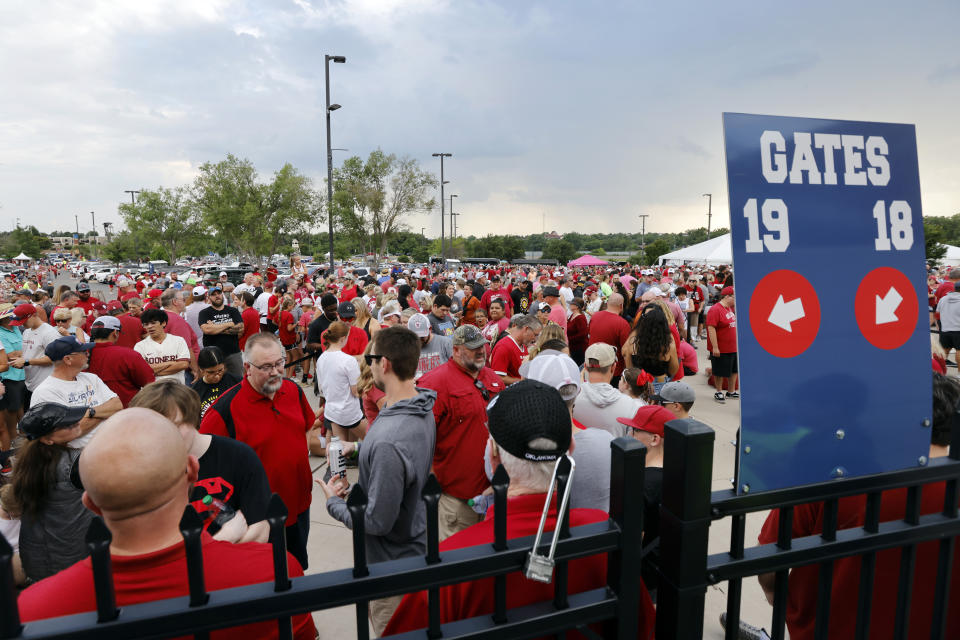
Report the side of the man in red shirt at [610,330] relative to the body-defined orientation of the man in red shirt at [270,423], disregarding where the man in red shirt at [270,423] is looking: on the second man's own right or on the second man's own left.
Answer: on the second man's own left

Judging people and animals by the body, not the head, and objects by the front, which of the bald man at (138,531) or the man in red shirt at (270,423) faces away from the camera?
the bald man

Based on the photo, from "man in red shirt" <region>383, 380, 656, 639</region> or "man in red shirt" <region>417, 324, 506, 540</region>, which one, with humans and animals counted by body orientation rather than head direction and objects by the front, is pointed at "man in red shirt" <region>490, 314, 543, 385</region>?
"man in red shirt" <region>383, 380, 656, 639</region>

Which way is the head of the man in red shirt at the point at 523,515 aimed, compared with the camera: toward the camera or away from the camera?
away from the camera

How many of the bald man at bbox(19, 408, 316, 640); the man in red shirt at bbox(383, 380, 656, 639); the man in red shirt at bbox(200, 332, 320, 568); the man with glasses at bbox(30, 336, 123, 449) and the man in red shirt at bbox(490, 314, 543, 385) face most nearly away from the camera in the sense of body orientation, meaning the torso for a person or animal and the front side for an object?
2

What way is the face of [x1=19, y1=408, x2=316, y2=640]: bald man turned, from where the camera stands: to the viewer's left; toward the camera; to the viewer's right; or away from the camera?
away from the camera

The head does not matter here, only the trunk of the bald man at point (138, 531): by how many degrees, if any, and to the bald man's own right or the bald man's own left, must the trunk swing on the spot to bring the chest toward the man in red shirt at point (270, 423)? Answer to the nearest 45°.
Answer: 0° — they already face them

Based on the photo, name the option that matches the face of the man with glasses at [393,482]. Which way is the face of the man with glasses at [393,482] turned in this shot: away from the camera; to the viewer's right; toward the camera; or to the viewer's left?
to the viewer's left

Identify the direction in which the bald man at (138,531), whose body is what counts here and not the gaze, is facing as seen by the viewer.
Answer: away from the camera

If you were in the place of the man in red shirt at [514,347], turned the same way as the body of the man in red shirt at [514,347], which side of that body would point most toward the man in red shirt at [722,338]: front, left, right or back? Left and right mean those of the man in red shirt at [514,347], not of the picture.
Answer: left

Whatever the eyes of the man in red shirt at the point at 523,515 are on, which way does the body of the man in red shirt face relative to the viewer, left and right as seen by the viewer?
facing away from the viewer
